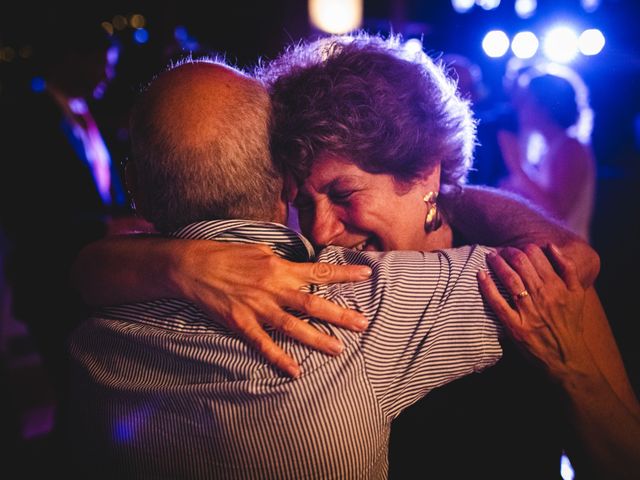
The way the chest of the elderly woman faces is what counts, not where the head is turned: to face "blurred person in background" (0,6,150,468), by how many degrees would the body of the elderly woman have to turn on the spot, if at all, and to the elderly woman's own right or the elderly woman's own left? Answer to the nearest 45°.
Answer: approximately 90° to the elderly woman's own right

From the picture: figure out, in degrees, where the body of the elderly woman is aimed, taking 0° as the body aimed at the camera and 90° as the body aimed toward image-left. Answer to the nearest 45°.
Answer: approximately 45°

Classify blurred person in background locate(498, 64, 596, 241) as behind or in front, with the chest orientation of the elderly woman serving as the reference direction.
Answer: behind

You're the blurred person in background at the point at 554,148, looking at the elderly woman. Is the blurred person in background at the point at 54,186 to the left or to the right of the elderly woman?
right

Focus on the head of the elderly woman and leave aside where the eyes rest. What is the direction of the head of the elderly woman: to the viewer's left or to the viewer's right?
to the viewer's left
